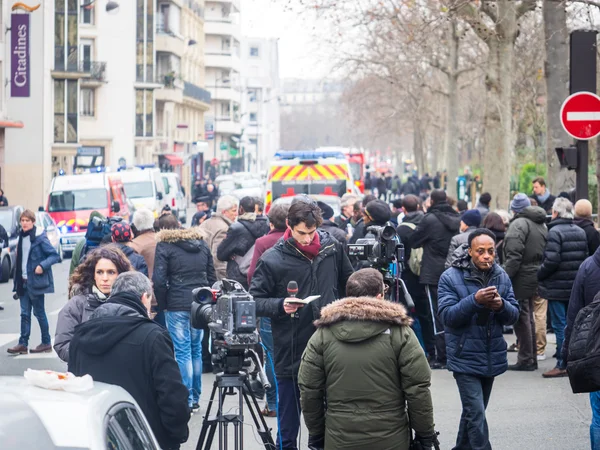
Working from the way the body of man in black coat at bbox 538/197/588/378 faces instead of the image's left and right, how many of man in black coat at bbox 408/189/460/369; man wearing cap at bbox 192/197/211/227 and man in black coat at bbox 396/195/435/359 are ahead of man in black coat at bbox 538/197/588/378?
3

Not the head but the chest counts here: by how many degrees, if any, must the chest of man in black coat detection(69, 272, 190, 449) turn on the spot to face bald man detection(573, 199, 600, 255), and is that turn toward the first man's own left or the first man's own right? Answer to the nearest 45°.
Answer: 0° — they already face them

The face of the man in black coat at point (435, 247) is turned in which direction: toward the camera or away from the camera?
away from the camera

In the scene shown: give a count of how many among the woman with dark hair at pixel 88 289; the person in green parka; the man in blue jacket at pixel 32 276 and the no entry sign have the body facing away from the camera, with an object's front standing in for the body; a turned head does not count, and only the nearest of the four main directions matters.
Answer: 1

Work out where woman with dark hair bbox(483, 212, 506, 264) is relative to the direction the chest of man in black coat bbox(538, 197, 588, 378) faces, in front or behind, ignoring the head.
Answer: in front

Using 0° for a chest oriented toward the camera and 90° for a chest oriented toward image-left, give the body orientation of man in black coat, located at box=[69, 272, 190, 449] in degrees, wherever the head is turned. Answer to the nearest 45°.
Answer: approximately 225°

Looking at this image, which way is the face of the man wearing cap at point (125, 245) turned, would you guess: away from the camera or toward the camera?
away from the camera

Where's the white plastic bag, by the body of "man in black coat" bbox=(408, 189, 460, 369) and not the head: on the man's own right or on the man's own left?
on the man's own left

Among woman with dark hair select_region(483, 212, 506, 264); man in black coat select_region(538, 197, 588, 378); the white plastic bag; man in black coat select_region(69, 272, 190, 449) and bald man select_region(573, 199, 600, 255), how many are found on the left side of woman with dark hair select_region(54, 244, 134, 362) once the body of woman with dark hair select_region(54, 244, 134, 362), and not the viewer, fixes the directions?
3

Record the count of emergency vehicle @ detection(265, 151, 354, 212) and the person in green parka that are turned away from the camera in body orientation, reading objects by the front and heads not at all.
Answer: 2

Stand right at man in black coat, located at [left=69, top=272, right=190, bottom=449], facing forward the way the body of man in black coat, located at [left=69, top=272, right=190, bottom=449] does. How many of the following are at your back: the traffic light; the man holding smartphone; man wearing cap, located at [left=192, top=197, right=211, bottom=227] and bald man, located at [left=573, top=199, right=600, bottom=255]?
0

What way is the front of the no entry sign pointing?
toward the camera

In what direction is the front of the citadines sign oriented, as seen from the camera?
facing the viewer
